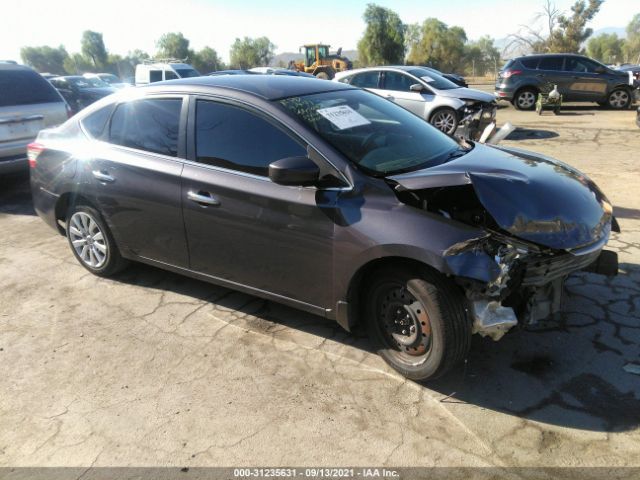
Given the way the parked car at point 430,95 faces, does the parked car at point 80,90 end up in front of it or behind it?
behind

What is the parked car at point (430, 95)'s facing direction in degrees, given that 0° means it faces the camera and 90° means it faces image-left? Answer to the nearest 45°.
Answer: approximately 315°

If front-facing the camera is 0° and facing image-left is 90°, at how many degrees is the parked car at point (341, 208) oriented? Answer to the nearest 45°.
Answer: approximately 315°

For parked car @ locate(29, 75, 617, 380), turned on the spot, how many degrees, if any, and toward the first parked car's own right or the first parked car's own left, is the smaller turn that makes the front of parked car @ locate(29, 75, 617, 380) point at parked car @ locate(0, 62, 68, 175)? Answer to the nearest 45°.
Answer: approximately 180°

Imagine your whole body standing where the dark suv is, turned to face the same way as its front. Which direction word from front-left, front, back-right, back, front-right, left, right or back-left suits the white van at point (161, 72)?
back

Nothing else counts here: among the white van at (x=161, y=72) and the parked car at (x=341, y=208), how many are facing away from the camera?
0

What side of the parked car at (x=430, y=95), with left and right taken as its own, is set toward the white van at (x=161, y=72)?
back

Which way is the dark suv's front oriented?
to the viewer's right
